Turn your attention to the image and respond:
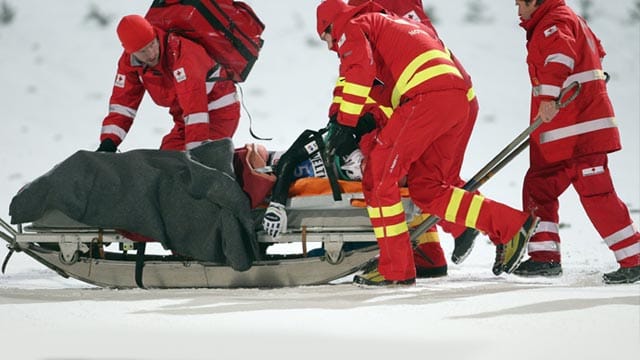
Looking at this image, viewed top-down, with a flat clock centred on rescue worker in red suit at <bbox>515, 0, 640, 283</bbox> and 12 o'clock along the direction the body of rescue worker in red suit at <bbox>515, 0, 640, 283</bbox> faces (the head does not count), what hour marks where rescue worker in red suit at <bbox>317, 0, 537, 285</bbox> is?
rescue worker in red suit at <bbox>317, 0, 537, 285</bbox> is roughly at 11 o'clock from rescue worker in red suit at <bbox>515, 0, 640, 283</bbox>.

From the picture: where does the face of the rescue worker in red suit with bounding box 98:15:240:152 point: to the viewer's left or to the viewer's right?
to the viewer's right

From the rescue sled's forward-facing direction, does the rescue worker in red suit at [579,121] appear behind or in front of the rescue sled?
behind

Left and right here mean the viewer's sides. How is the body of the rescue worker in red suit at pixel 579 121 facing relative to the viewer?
facing to the left of the viewer

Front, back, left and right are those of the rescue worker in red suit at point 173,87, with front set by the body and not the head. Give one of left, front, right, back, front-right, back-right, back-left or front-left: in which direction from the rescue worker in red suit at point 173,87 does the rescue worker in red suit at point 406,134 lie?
left

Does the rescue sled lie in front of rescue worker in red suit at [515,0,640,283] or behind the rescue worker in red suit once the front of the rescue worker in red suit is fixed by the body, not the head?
in front

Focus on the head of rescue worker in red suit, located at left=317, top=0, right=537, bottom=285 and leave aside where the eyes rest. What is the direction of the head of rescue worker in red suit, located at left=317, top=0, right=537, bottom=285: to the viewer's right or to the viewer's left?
to the viewer's left

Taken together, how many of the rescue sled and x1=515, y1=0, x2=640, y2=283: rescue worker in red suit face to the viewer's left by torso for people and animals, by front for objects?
2

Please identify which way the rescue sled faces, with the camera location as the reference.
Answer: facing to the left of the viewer
